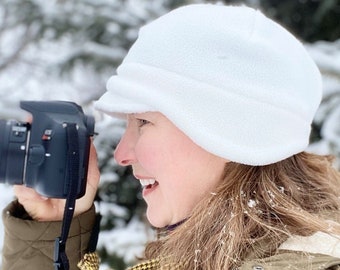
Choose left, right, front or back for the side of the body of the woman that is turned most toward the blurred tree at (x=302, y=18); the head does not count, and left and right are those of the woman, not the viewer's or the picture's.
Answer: right

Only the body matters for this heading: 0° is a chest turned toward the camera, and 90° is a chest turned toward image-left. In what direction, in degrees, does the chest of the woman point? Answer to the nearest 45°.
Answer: approximately 90°
